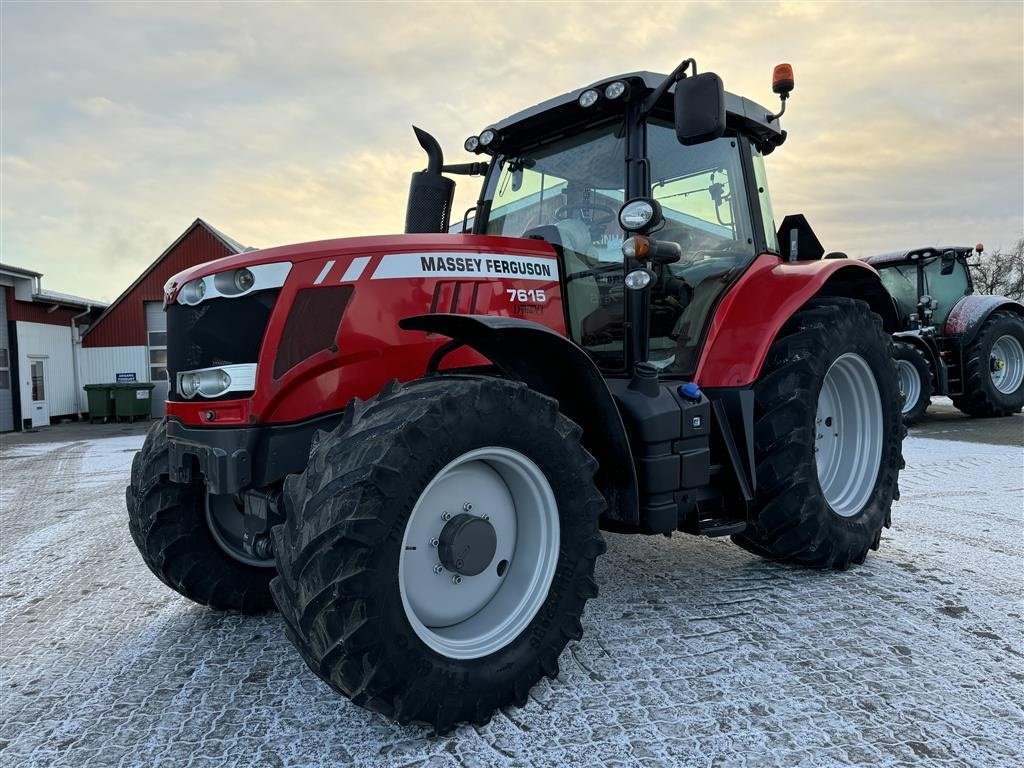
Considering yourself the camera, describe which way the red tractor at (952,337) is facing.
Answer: facing the viewer and to the left of the viewer

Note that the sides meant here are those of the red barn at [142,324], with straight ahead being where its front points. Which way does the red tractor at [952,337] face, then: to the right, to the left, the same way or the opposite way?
to the right

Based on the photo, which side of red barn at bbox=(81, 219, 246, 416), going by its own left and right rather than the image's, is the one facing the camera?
front

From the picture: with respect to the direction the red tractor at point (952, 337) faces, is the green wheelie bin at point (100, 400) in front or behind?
in front

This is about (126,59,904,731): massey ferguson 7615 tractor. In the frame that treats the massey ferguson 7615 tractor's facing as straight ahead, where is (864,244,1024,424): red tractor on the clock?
The red tractor is roughly at 6 o'clock from the massey ferguson 7615 tractor.

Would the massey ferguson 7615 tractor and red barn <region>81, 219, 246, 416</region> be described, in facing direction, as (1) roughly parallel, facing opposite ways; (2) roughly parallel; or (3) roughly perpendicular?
roughly perpendicular

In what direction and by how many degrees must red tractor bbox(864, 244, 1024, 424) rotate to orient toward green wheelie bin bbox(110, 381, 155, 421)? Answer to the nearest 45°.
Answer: approximately 45° to its right

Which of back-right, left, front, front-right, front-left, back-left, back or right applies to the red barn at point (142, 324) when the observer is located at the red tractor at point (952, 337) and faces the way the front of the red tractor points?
front-right

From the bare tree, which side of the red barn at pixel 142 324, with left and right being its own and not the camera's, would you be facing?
left

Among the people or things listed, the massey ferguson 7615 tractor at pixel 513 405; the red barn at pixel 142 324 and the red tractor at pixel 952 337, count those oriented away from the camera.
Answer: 0

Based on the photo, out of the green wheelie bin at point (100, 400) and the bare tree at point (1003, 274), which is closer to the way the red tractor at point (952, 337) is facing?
the green wheelie bin

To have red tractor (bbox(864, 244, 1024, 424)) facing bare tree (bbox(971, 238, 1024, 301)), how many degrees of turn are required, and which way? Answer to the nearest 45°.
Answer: approximately 135° to its right

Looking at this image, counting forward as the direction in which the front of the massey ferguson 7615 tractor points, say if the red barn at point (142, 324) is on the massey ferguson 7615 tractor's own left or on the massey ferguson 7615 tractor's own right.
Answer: on the massey ferguson 7615 tractor's own right
